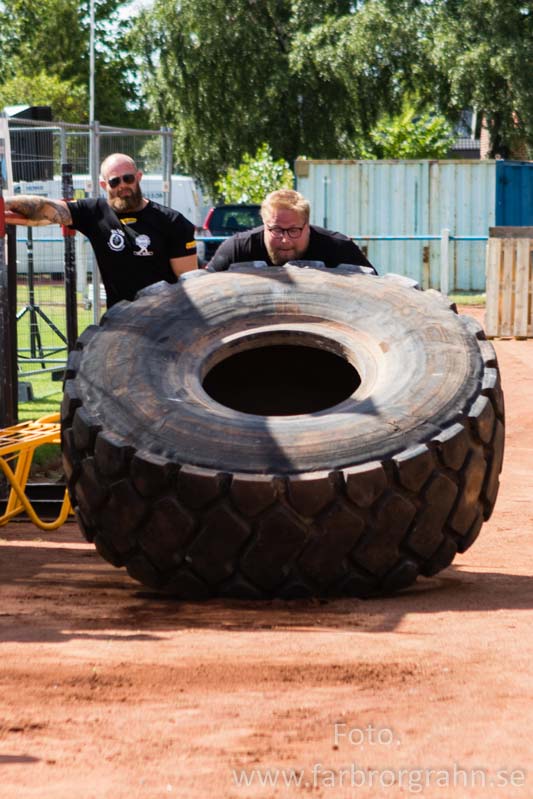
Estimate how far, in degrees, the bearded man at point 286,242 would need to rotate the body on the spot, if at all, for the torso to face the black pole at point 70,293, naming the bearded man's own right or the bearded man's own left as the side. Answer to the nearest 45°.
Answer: approximately 135° to the bearded man's own right

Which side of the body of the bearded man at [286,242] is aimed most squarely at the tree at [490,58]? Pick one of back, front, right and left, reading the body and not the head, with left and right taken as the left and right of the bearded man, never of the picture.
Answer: back

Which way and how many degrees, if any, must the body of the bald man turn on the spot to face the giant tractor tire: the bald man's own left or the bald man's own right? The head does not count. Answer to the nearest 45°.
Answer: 0° — they already face it

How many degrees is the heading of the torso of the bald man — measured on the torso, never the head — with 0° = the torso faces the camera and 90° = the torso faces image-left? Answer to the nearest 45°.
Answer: approximately 0°

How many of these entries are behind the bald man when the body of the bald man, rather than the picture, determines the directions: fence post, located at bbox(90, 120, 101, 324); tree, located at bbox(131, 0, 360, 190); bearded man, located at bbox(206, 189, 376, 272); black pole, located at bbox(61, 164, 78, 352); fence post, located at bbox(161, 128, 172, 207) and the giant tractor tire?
4

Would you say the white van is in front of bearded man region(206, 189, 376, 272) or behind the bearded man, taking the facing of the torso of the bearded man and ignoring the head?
behind

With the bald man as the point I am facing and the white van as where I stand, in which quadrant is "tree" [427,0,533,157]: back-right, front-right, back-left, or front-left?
back-left

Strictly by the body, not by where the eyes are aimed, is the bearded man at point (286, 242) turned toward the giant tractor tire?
yes

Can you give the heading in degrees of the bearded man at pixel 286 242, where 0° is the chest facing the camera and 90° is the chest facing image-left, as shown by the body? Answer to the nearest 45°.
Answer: approximately 0°

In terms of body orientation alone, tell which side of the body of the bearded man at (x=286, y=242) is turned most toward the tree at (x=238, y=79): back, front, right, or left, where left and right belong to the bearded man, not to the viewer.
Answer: back
